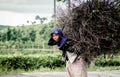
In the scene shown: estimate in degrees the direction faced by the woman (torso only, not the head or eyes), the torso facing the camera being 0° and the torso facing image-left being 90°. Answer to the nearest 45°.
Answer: approximately 45°

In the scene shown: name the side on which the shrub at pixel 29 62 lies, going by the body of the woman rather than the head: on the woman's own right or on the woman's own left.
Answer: on the woman's own right
